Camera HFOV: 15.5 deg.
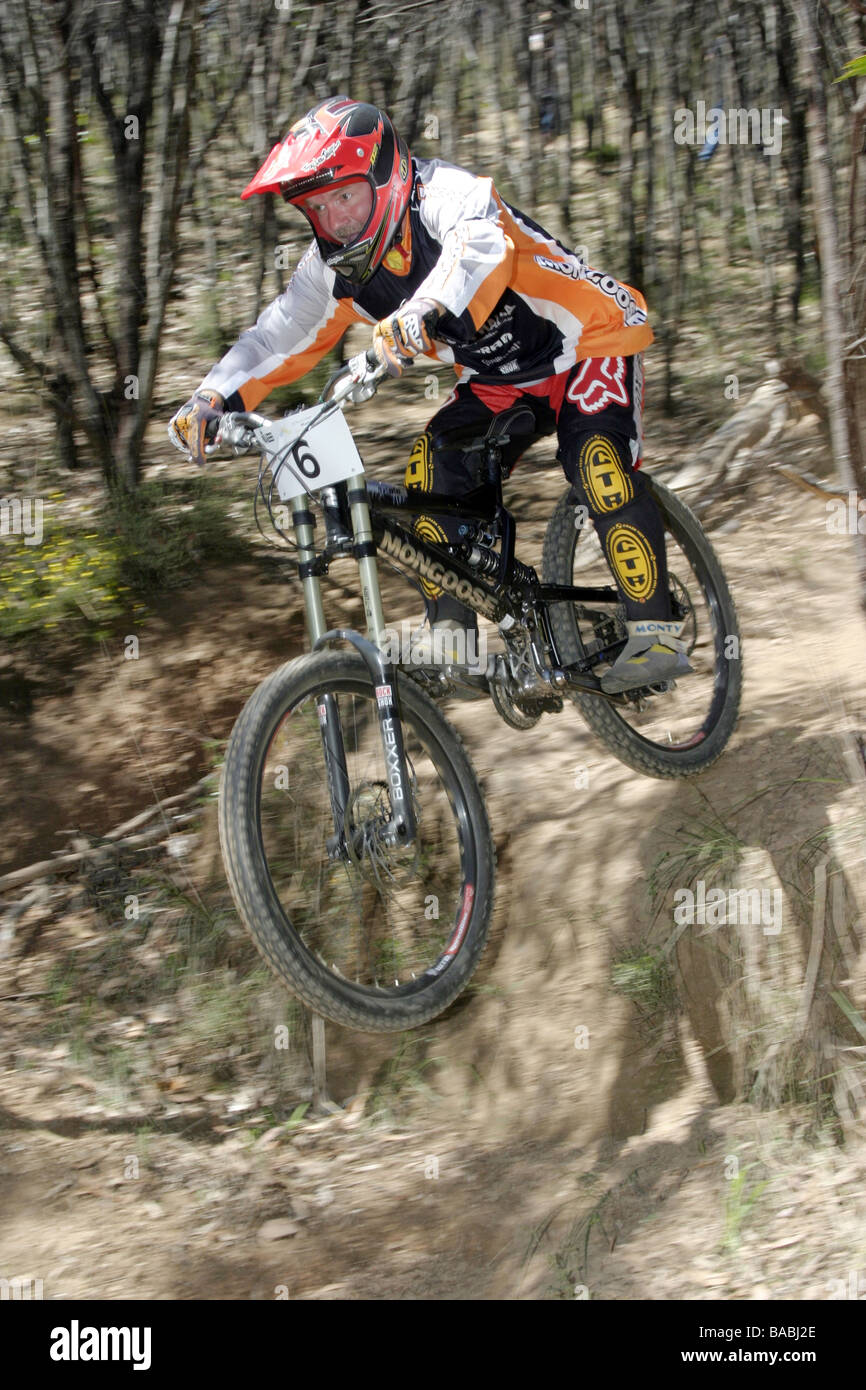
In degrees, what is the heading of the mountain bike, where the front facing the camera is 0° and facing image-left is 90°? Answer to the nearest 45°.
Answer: approximately 45°

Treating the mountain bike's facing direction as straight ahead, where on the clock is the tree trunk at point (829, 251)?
The tree trunk is roughly at 7 o'clock from the mountain bike.

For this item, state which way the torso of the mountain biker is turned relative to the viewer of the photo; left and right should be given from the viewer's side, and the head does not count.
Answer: facing the viewer and to the left of the viewer
